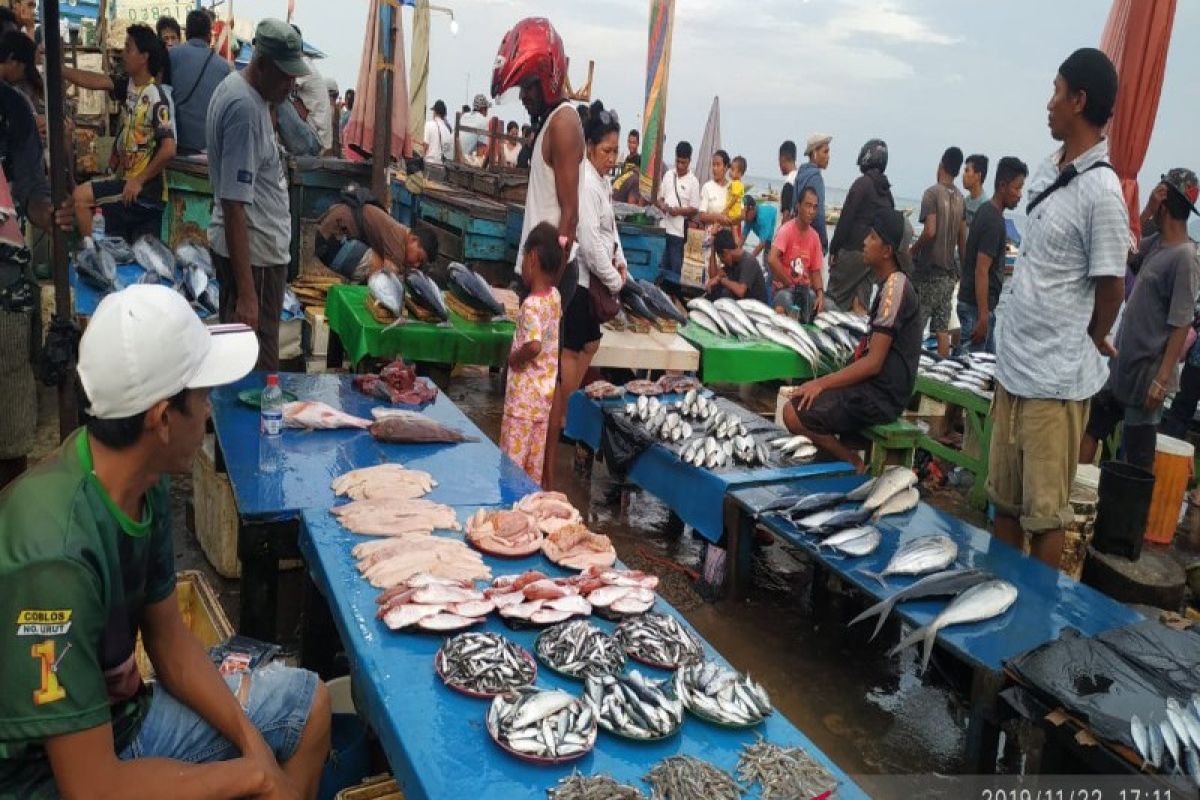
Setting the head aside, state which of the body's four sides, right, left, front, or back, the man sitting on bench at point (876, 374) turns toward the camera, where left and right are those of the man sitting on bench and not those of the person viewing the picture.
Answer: left

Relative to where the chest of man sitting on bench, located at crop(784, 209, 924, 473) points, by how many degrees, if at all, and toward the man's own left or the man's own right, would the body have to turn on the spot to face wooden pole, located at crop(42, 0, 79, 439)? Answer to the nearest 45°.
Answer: approximately 45° to the man's own left

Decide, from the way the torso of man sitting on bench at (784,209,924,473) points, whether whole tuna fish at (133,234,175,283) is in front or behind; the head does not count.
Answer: in front

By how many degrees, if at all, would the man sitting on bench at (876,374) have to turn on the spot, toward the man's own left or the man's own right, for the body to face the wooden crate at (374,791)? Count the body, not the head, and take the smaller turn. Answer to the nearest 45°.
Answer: approximately 90° to the man's own left

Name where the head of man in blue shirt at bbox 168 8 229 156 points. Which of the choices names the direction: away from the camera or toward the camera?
away from the camera

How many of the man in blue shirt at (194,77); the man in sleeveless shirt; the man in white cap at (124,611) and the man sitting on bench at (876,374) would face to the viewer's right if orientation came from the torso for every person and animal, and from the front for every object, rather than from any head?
1

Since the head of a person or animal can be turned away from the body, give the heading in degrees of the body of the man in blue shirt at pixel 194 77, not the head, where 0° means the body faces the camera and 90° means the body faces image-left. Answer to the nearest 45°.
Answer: approximately 180°

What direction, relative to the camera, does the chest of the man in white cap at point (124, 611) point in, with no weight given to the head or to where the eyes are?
to the viewer's right

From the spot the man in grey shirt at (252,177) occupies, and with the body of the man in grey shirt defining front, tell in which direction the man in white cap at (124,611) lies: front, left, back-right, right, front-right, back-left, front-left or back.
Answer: right

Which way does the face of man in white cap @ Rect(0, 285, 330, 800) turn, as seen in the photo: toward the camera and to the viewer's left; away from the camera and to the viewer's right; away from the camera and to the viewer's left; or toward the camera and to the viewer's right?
away from the camera and to the viewer's right

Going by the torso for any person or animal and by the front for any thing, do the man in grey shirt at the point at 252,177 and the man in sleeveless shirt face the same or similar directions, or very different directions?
very different directions
